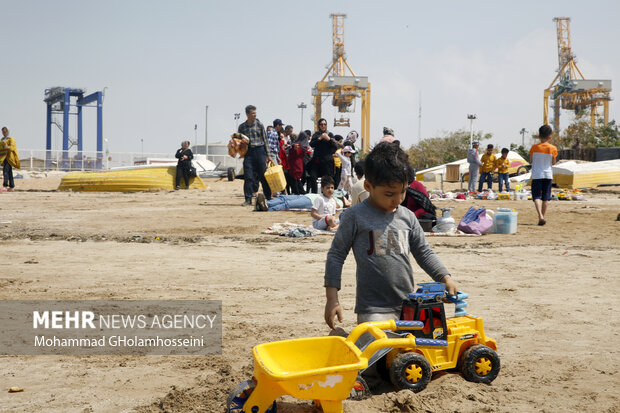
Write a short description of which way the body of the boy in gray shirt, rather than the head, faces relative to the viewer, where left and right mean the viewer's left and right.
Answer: facing the viewer and to the right of the viewer

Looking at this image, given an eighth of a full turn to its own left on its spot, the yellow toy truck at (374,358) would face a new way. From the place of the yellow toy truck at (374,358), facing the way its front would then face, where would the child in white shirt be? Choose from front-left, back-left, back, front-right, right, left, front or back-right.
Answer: back

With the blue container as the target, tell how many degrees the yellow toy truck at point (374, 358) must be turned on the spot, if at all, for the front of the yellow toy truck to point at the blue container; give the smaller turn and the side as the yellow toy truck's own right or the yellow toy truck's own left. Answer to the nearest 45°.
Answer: approximately 135° to the yellow toy truck's own right

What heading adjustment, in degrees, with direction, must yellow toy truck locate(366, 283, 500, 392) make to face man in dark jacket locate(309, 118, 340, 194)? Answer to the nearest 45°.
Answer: approximately 135° to its right

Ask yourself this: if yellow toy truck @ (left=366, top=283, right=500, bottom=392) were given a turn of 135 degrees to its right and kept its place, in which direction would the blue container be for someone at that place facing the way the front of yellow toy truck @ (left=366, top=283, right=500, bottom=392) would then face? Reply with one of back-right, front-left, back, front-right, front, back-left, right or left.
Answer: front

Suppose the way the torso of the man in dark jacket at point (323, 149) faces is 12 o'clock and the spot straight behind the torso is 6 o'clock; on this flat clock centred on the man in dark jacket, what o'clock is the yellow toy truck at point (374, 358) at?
The yellow toy truck is roughly at 12 o'clock from the man in dark jacket.

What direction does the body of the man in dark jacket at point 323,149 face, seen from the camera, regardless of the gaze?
toward the camera

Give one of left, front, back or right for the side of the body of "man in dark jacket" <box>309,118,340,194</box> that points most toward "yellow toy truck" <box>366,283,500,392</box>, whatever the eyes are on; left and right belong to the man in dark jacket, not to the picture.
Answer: front

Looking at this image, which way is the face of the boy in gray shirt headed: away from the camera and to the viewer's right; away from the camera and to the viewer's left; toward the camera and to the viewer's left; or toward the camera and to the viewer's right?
toward the camera and to the viewer's right

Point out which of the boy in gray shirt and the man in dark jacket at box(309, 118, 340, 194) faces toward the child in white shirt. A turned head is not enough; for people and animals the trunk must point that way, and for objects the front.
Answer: the man in dark jacket

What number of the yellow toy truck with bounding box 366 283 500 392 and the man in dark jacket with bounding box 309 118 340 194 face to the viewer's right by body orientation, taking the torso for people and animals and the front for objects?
0

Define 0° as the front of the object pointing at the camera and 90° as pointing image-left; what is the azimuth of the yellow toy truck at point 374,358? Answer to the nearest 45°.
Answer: approximately 45°

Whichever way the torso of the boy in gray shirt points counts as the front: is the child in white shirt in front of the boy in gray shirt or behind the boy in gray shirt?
behind

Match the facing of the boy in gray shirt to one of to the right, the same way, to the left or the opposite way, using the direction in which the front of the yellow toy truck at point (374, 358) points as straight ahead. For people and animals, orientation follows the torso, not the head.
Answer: to the left

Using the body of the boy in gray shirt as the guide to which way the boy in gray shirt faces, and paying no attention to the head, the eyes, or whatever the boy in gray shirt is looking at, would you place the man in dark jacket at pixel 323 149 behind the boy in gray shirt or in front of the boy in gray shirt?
behind

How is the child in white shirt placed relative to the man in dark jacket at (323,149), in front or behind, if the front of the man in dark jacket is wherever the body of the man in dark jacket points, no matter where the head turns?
in front
